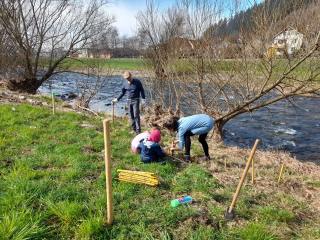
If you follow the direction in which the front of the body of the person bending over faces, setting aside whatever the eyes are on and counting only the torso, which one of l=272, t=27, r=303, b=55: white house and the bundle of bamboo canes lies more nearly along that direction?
the bundle of bamboo canes

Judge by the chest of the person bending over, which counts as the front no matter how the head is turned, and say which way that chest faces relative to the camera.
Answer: to the viewer's left

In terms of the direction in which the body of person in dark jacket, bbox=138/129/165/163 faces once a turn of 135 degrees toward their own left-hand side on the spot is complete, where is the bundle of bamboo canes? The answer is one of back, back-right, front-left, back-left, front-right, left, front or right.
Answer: left

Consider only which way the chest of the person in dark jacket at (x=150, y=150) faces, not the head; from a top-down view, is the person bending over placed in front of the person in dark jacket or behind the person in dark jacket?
in front

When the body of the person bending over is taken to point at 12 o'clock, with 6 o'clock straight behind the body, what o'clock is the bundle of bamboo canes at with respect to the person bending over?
The bundle of bamboo canes is roughly at 10 o'clock from the person bending over.

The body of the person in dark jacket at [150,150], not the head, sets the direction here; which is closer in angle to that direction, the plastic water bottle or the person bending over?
the person bending over

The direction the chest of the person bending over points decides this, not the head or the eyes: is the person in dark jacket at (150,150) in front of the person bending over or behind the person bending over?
in front

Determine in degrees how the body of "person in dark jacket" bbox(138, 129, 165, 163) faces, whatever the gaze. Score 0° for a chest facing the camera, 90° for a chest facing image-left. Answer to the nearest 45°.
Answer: approximately 225°

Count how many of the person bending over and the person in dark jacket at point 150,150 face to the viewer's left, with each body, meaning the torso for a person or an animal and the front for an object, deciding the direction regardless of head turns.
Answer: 1

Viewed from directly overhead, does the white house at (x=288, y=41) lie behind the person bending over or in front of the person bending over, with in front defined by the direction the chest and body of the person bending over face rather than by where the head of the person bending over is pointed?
behind

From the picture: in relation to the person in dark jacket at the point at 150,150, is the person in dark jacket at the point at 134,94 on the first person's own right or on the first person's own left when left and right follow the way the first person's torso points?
on the first person's own left

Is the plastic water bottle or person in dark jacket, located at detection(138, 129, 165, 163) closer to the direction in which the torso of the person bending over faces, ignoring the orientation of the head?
the person in dark jacket

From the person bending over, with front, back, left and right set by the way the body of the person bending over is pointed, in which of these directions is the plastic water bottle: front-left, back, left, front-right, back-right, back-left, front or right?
left
